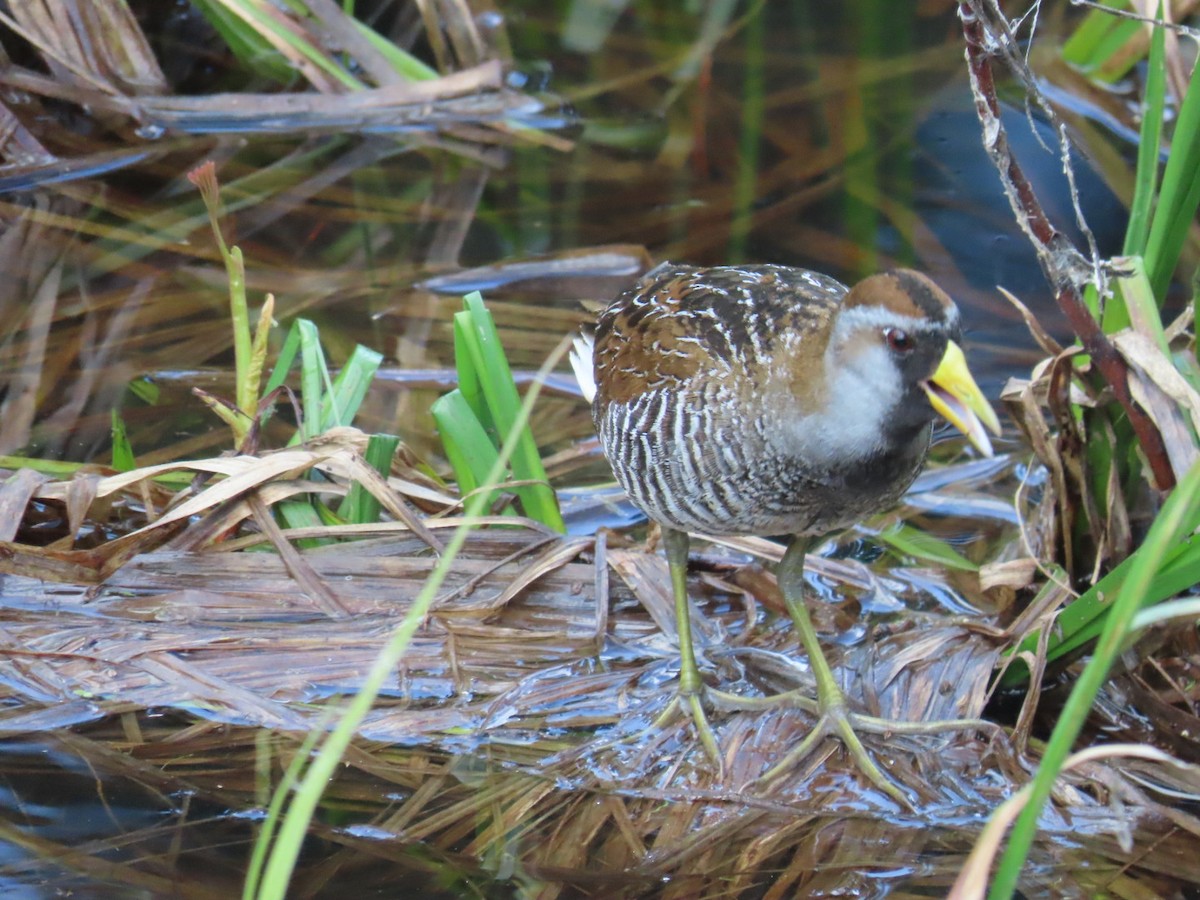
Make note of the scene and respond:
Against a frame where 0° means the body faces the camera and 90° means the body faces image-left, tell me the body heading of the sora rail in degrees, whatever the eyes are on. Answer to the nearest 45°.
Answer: approximately 315°

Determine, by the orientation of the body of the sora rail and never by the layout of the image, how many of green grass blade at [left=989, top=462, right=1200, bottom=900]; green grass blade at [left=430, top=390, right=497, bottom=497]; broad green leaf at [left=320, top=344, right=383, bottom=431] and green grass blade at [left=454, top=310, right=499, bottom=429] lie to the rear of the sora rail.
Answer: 3

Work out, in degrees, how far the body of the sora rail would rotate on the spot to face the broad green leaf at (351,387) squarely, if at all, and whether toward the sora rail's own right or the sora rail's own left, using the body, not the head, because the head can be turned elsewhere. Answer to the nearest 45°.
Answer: approximately 180°

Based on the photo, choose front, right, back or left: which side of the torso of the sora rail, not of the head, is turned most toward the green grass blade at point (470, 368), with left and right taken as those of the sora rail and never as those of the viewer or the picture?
back

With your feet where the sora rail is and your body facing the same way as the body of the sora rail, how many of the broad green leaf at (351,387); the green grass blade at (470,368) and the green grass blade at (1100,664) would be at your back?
2

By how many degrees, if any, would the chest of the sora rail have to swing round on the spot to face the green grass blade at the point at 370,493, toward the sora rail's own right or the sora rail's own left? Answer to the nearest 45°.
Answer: approximately 180°
